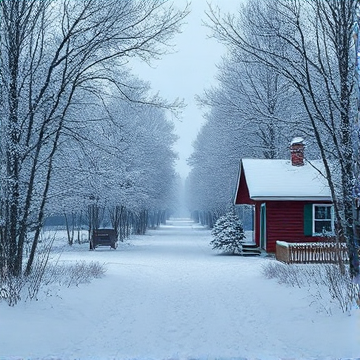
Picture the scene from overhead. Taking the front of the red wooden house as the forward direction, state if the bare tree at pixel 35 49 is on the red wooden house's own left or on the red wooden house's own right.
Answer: on the red wooden house's own left

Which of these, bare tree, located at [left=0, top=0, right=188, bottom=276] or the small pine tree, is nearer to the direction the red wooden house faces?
the small pine tree

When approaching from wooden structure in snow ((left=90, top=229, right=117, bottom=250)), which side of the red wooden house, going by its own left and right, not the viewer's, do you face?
front

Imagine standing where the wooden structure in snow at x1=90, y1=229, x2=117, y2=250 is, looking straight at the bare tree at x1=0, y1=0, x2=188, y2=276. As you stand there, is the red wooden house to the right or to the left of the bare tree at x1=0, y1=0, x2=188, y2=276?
left

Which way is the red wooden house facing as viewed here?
to the viewer's left

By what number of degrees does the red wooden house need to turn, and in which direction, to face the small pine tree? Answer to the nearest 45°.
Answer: approximately 45° to its right
